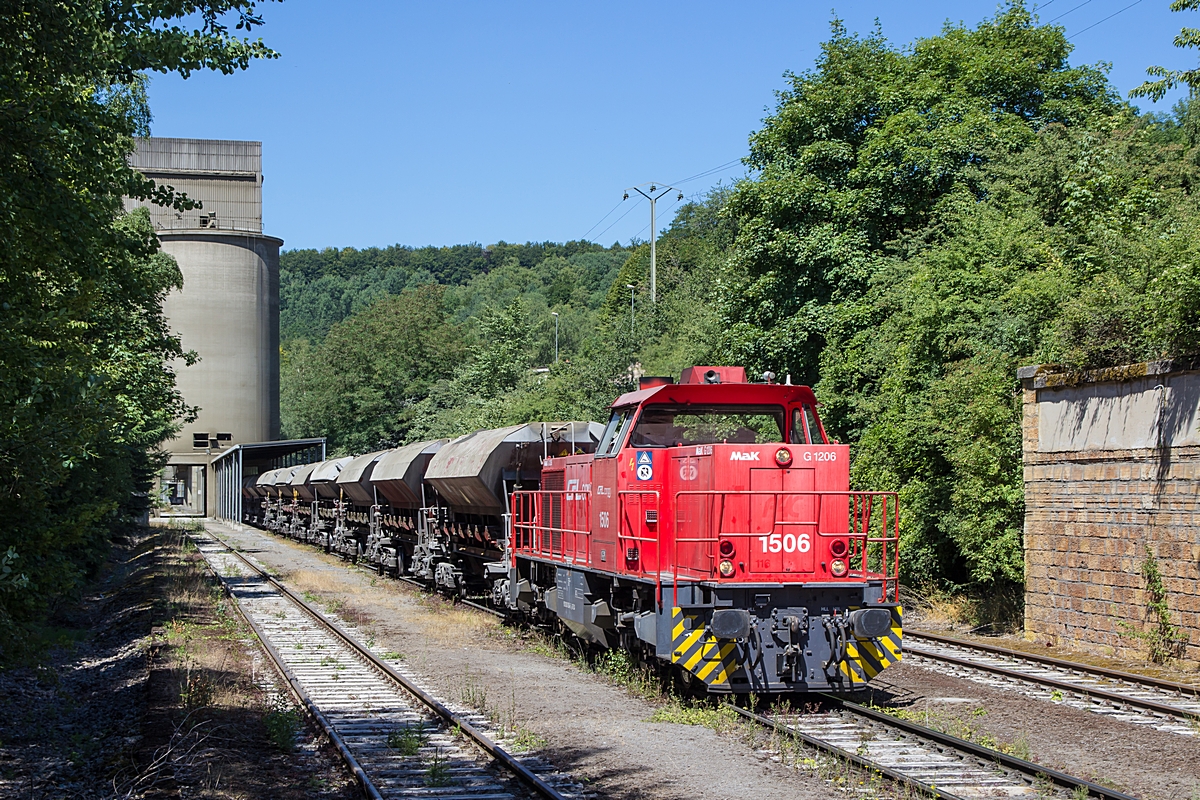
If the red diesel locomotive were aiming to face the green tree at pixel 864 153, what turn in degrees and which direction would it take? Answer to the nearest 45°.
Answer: approximately 135° to its left

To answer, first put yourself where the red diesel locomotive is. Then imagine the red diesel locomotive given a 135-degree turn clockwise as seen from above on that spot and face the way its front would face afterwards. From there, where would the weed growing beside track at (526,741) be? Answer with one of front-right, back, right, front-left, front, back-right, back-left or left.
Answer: front-left

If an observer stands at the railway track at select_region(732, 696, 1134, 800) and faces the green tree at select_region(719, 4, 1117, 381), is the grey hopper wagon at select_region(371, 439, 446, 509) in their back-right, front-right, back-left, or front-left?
front-left

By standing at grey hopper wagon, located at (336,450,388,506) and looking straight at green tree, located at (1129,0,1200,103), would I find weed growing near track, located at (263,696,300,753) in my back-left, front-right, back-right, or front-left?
front-right

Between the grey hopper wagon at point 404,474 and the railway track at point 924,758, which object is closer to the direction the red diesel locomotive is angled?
the railway track

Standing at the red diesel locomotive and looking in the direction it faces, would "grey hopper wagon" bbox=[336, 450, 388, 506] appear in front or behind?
behind

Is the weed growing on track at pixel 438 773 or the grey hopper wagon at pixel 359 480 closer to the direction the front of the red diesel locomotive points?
the weed growing on track

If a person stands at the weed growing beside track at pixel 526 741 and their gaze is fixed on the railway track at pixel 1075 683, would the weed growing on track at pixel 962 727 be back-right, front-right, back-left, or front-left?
front-right

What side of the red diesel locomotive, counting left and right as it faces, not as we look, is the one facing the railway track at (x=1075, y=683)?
left

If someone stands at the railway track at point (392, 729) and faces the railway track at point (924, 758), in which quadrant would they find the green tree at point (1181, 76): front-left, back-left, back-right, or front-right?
front-left

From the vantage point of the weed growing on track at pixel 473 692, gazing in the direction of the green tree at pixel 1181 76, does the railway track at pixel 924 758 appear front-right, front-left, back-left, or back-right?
front-right

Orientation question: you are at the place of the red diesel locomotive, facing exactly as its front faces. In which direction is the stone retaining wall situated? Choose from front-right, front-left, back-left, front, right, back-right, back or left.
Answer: left

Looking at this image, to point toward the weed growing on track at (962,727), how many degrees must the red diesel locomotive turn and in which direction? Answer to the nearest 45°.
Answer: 0° — it already faces it

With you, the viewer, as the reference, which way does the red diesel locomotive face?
facing the viewer and to the right of the viewer
